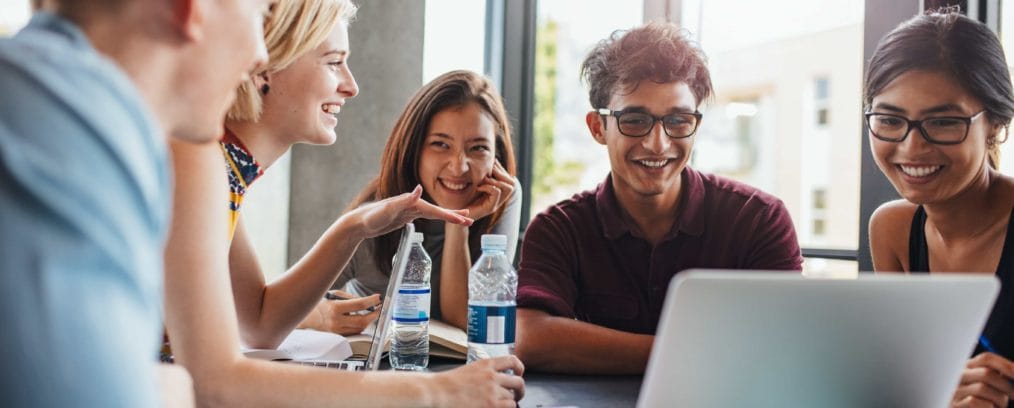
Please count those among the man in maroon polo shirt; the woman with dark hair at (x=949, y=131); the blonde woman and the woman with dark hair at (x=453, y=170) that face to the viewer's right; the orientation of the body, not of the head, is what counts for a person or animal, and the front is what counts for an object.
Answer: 1

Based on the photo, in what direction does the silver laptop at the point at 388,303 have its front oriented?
to the viewer's left

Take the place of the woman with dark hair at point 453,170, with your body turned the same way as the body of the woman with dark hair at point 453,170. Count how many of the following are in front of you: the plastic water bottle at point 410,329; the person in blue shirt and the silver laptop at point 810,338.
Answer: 3

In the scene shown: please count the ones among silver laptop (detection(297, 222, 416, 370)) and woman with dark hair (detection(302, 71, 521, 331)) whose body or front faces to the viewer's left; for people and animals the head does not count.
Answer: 1

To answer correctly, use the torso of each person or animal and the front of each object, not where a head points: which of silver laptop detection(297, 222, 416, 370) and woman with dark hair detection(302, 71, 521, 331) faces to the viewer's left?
the silver laptop

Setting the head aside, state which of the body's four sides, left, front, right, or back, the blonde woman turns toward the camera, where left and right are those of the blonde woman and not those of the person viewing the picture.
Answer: right

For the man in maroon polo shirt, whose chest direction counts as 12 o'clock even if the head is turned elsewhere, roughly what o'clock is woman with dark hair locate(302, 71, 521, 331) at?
The woman with dark hair is roughly at 4 o'clock from the man in maroon polo shirt.

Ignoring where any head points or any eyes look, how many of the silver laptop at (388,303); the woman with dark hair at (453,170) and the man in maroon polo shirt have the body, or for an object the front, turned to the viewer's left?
1

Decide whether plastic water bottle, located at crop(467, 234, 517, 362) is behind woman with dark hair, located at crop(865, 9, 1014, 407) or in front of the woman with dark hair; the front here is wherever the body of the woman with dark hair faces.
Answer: in front

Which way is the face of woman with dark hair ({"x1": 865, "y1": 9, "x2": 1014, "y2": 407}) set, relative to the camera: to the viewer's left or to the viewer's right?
to the viewer's left

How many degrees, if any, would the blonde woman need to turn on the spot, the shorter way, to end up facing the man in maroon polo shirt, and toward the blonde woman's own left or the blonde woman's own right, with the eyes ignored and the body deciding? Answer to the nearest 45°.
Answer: approximately 45° to the blonde woman's own left

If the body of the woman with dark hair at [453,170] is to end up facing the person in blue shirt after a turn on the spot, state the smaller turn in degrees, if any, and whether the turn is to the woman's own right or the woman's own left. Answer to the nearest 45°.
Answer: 0° — they already face them
